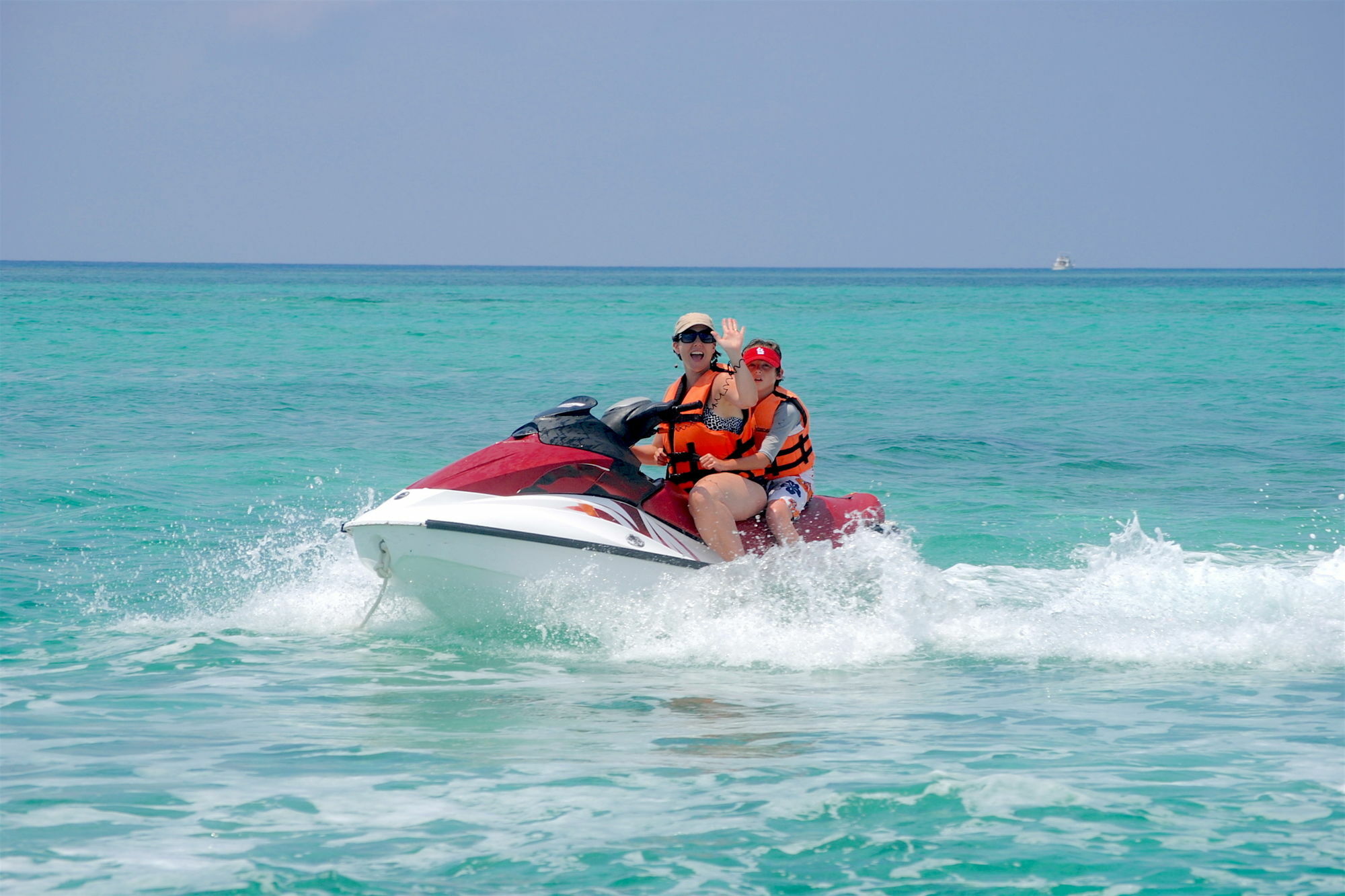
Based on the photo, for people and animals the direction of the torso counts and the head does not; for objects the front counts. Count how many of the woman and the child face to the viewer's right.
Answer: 0

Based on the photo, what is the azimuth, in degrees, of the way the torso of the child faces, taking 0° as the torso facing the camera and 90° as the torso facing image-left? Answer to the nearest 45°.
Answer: approximately 45°

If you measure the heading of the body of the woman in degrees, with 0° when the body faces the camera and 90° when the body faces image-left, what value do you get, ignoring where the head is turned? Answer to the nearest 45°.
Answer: approximately 45°
